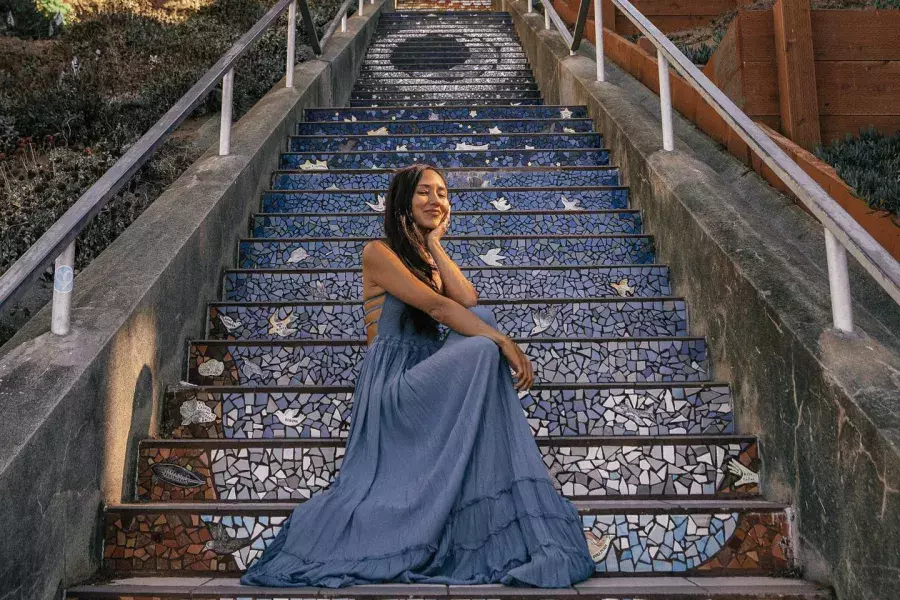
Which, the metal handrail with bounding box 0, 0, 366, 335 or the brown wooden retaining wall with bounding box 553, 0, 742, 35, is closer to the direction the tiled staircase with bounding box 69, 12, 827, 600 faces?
the metal handrail

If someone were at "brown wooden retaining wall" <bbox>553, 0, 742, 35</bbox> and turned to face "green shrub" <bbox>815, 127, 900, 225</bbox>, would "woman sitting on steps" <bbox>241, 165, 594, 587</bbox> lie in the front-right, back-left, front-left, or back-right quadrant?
front-right

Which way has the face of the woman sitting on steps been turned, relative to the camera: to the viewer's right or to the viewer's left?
to the viewer's right

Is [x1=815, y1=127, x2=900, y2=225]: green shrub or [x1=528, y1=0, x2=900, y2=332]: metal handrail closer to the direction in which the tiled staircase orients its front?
the metal handrail

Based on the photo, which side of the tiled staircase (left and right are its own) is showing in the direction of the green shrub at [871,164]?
left

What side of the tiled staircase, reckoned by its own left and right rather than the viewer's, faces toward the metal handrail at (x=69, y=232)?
right

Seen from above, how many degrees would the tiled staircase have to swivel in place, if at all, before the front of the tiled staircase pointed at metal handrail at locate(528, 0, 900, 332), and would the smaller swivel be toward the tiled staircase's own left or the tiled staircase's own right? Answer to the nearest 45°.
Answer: approximately 45° to the tiled staircase's own left

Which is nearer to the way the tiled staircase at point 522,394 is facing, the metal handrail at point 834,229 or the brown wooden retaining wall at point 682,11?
the metal handrail

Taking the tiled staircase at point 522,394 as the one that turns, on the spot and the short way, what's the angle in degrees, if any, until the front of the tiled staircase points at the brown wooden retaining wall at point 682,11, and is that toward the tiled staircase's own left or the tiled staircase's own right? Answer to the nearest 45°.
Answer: approximately 135° to the tiled staircase's own left

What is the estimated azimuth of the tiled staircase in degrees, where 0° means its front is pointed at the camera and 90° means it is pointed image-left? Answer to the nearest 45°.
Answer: approximately 0°
